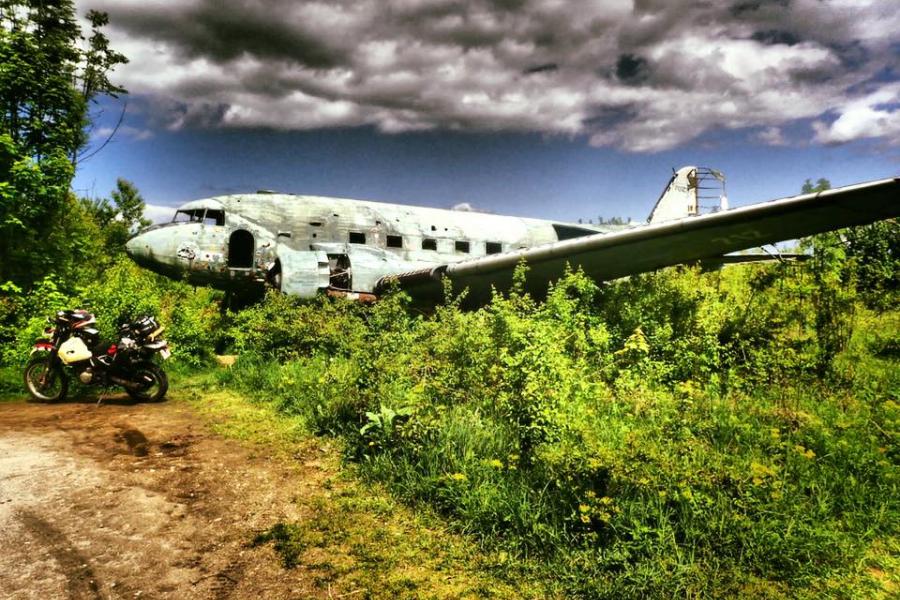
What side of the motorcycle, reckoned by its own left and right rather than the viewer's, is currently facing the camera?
left

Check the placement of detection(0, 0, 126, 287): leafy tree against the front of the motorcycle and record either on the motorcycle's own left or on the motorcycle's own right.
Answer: on the motorcycle's own right

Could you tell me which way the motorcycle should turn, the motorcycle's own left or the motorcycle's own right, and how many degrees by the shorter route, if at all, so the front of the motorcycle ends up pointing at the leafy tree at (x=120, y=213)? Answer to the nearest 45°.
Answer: approximately 90° to the motorcycle's own right
